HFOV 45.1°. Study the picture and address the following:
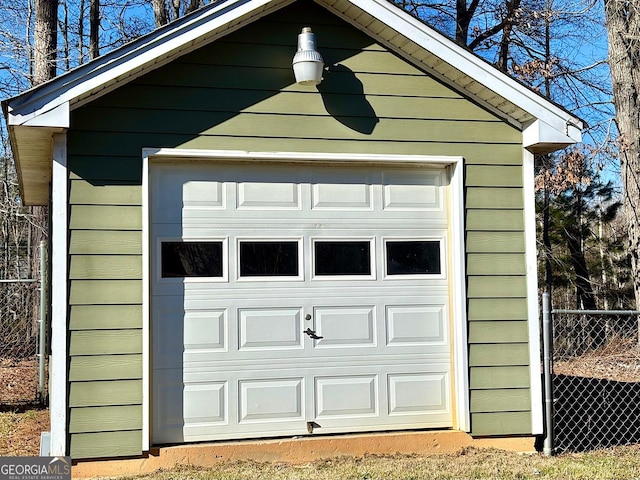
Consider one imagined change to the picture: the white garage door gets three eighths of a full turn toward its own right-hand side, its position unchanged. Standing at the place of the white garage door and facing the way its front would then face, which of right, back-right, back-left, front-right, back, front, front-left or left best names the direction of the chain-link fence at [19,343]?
front

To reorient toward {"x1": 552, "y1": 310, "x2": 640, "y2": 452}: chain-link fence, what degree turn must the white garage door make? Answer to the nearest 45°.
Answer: approximately 135° to its left

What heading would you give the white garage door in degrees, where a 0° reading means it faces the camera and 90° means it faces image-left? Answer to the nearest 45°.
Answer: approximately 0°
